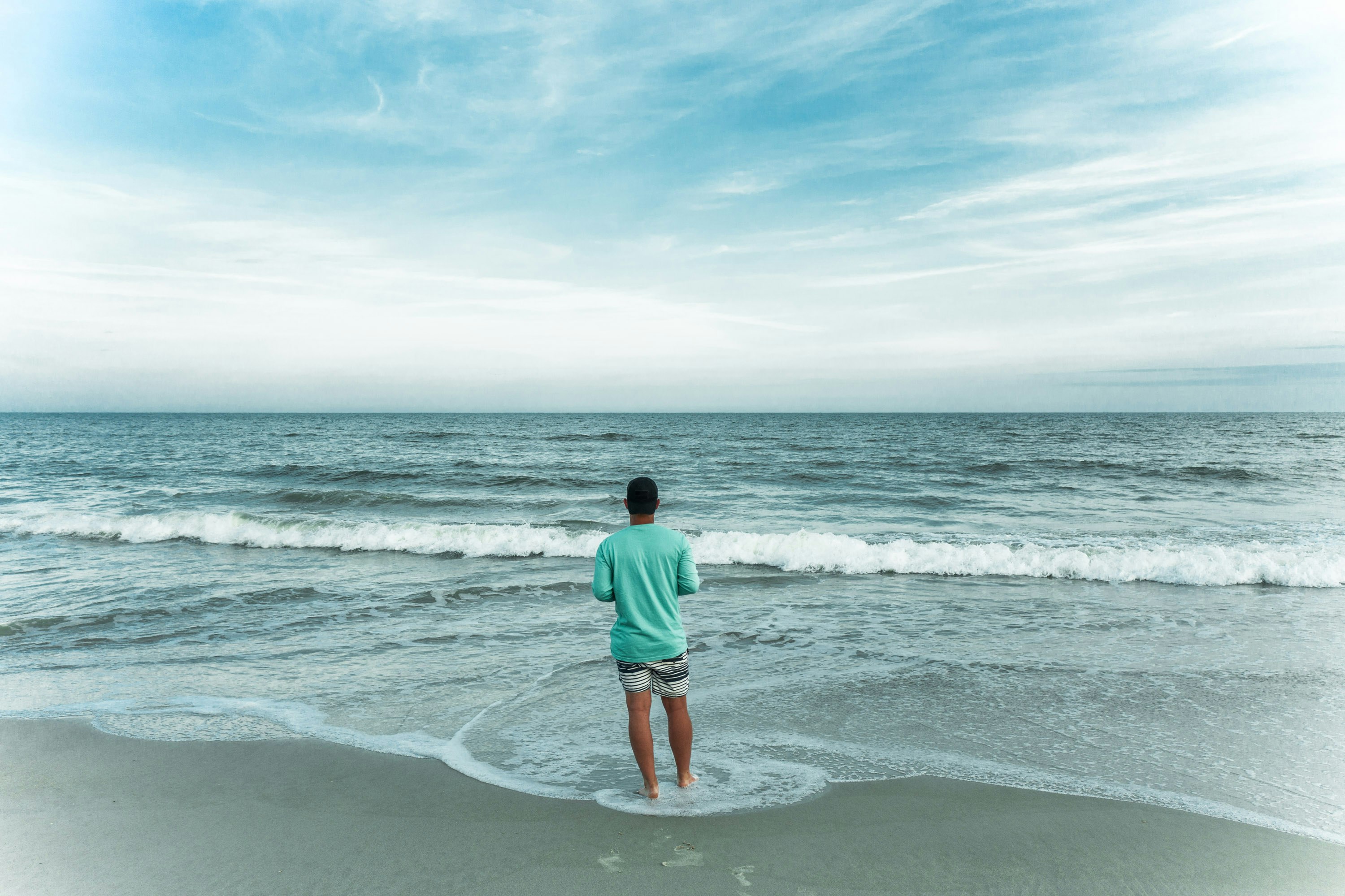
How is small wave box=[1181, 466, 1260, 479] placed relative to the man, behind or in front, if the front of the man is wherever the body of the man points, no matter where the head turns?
in front

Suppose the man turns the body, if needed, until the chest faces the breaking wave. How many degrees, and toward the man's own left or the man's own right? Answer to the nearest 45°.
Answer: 0° — they already face it

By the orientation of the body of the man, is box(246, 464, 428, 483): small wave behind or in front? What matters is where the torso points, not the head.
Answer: in front

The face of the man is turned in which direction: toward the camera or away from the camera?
away from the camera

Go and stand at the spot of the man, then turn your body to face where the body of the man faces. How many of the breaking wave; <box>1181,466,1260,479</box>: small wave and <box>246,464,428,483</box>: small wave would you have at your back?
0

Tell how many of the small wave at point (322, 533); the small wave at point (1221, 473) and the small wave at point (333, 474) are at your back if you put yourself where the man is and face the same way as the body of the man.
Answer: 0

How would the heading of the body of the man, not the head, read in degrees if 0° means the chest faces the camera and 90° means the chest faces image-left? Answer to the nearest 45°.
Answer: approximately 180°
